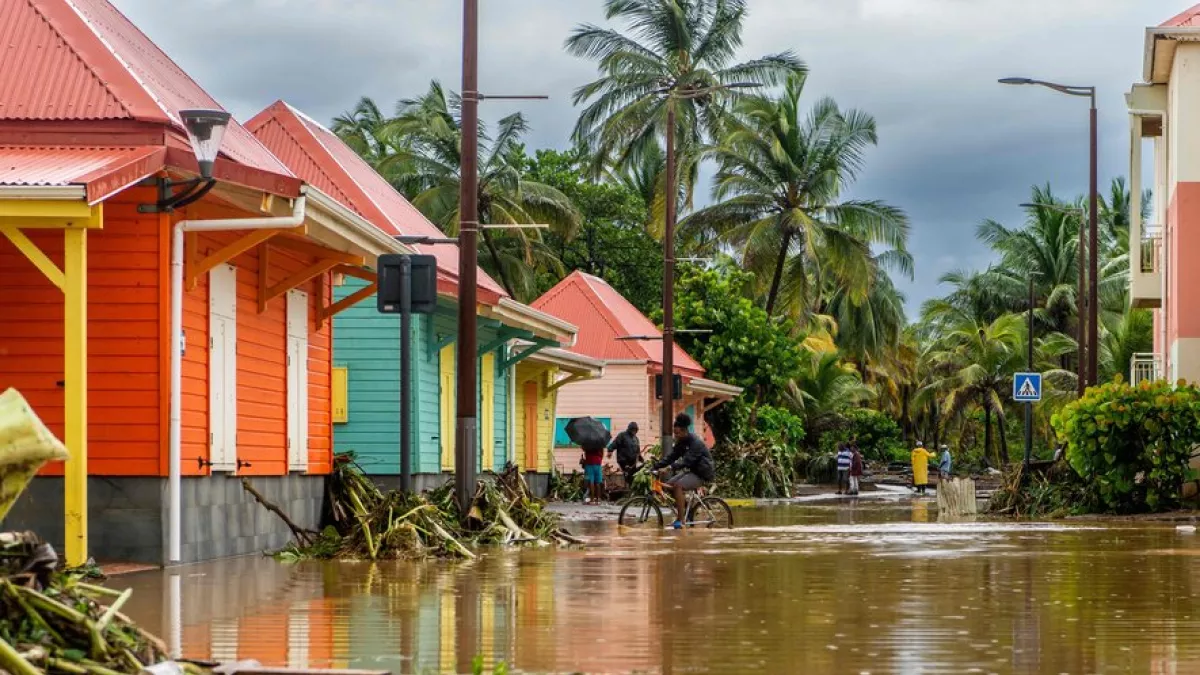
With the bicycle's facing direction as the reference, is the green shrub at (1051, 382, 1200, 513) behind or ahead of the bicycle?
behind

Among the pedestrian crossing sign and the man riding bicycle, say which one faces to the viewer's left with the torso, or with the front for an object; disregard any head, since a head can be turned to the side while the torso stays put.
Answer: the man riding bicycle

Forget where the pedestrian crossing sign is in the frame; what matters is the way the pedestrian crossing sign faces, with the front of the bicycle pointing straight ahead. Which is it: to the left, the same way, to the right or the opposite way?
to the left

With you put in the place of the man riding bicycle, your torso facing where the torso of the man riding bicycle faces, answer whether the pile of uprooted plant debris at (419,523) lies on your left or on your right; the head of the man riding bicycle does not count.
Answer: on your left

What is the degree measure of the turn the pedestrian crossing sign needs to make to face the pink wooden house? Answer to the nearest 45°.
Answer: approximately 135° to its right

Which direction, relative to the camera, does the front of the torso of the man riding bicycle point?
to the viewer's left

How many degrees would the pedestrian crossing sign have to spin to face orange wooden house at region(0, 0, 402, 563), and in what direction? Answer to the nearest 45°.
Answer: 0° — it already faces it

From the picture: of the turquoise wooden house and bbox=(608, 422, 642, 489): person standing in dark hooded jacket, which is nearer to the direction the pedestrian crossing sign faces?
the turquoise wooden house

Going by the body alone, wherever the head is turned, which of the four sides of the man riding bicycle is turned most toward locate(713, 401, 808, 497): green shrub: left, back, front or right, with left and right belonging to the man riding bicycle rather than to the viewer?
right

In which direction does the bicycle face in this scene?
to the viewer's left

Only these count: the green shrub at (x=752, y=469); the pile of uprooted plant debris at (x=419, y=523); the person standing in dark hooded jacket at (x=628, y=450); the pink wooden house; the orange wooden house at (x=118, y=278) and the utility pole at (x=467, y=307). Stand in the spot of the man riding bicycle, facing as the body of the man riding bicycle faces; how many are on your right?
3
